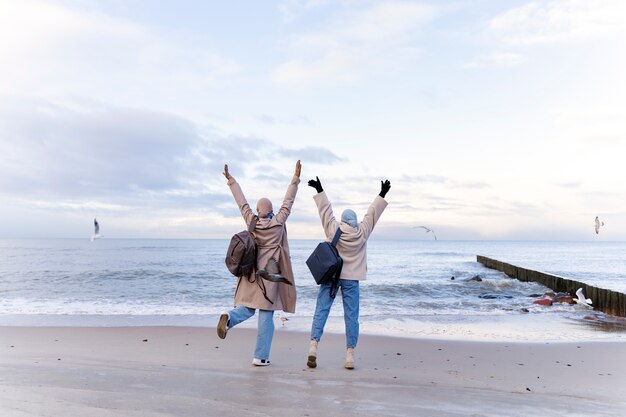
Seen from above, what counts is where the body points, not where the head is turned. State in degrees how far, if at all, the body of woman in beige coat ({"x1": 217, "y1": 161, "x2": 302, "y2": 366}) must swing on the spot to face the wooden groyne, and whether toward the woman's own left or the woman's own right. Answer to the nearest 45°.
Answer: approximately 45° to the woman's own right

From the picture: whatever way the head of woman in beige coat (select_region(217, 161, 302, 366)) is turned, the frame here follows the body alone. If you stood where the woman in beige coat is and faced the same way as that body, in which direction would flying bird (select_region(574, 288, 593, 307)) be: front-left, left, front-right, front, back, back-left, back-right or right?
front-right

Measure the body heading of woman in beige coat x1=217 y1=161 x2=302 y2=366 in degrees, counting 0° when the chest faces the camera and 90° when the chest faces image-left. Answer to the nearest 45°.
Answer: approximately 180°
